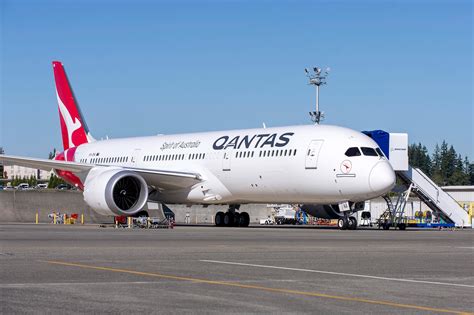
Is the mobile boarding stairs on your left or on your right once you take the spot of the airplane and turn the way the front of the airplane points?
on your left

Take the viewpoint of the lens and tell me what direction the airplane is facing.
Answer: facing the viewer and to the right of the viewer
